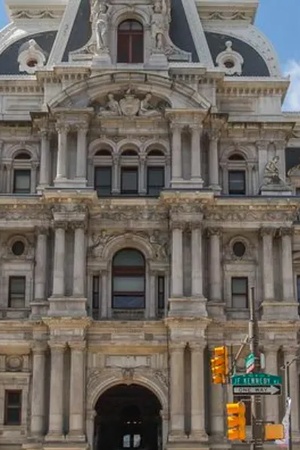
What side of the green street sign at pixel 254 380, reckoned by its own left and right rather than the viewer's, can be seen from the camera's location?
front

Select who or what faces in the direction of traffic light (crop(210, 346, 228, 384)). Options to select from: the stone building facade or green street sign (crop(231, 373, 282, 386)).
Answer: the stone building facade

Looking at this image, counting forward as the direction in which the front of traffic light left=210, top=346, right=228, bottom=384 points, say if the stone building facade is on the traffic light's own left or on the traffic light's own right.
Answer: on the traffic light's own right

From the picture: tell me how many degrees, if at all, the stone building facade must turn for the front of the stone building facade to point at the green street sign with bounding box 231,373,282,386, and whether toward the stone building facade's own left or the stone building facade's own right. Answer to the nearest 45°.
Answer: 0° — it already faces it

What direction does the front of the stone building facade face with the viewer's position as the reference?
facing the viewer

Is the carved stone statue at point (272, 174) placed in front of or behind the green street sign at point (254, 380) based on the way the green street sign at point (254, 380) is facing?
behind

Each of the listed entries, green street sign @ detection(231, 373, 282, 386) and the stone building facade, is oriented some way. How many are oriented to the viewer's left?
0

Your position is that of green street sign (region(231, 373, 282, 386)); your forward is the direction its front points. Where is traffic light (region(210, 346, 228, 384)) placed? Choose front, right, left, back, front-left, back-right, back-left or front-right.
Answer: right
